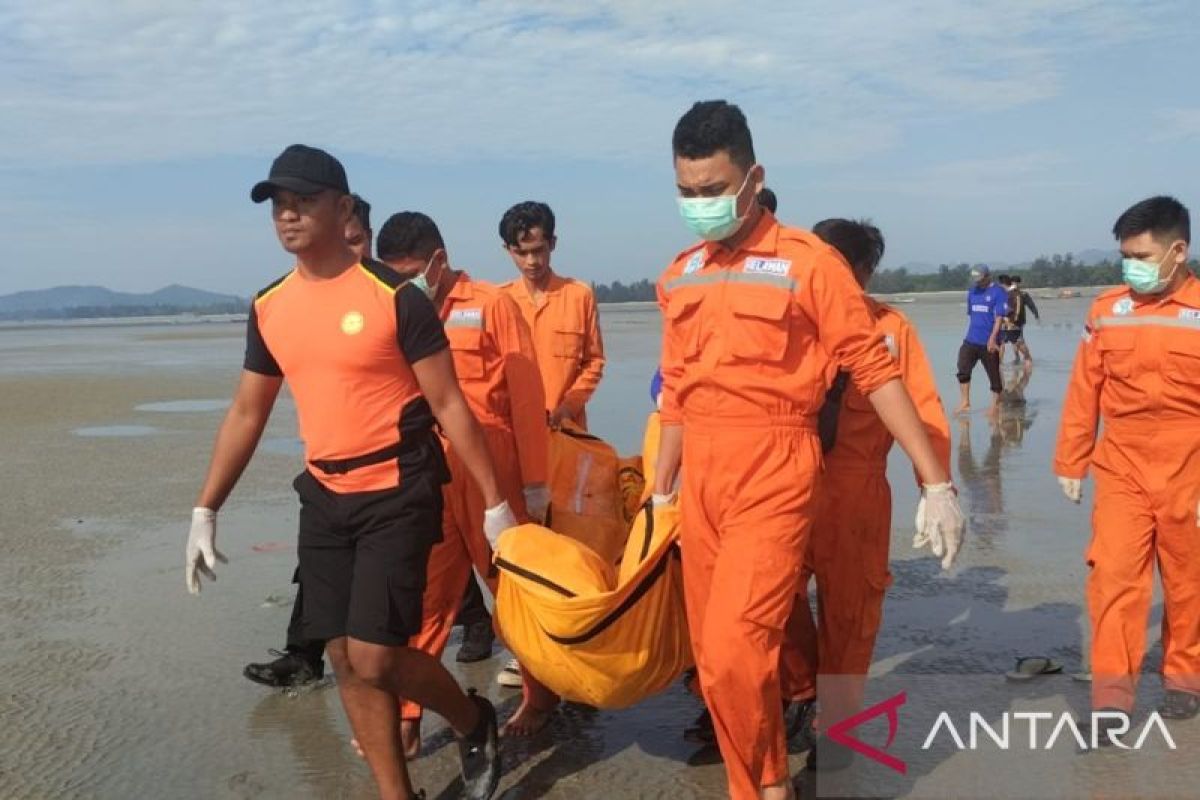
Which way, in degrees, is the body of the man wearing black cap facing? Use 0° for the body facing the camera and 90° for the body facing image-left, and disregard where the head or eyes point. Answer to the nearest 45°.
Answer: approximately 45°

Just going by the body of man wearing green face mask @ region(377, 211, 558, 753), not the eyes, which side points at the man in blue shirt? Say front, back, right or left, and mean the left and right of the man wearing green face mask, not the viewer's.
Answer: back

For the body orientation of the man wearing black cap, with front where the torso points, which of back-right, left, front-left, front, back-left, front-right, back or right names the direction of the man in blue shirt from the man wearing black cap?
back

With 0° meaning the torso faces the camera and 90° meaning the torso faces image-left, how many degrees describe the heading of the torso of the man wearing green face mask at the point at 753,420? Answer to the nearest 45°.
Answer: approximately 45°

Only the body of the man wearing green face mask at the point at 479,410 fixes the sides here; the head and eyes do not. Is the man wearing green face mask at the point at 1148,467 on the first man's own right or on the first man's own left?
on the first man's own left

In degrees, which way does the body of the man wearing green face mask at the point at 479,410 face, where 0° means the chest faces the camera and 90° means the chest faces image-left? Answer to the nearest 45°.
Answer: approximately 45°

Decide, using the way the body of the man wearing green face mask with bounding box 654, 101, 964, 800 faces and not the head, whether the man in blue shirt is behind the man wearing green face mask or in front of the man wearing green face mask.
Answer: behind
